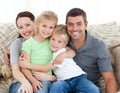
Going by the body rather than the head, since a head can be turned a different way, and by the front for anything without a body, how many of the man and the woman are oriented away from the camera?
0

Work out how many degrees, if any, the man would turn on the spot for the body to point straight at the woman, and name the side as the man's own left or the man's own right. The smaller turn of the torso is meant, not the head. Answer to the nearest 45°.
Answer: approximately 45° to the man's own right

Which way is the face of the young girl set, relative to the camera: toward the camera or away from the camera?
toward the camera

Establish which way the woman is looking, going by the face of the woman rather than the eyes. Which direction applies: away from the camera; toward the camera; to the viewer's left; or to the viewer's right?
toward the camera

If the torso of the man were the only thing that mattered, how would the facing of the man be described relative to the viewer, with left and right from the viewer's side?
facing the viewer and to the left of the viewer

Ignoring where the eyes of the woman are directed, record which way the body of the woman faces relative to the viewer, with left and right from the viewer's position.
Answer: facing the viewer and to the right of the viewer
